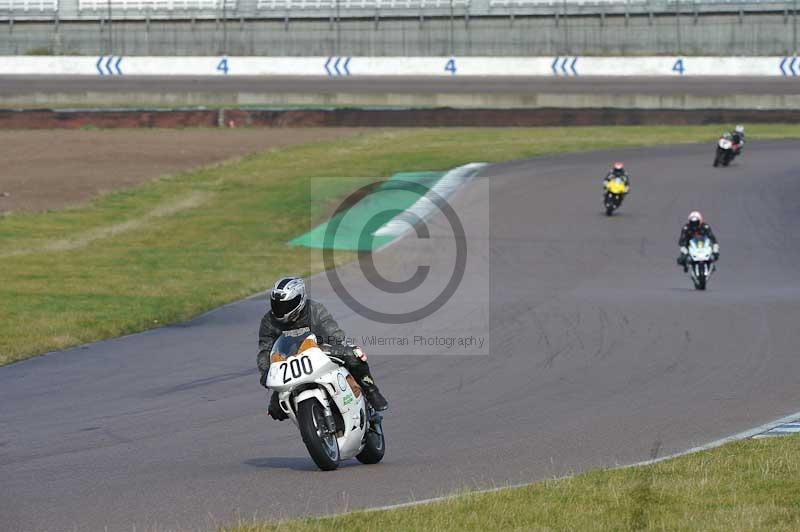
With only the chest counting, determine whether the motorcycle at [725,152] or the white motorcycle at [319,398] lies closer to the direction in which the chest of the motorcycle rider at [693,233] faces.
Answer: the white motorcycle

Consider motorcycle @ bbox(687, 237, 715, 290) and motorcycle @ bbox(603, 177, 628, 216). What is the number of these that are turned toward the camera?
2

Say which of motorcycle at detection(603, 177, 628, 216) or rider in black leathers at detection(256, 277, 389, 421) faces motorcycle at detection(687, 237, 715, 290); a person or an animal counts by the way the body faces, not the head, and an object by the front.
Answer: motorcycle at detection(603, 177, 628, 216)

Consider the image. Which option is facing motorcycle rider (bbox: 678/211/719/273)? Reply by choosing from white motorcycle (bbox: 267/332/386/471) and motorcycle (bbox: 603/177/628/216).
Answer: the motorcycle

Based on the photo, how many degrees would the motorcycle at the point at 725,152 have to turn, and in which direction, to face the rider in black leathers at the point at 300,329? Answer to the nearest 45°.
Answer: approximately 45° to its left

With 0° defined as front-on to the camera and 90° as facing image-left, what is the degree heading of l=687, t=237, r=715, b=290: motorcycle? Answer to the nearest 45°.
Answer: approximately 0°

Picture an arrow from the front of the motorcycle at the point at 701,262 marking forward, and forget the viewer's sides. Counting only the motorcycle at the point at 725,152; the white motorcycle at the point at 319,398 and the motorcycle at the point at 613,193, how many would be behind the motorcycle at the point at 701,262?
2

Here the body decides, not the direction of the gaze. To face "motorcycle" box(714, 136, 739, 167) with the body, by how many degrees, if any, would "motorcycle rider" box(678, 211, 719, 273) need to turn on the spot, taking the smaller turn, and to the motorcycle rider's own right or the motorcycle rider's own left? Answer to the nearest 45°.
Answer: approximately 180°

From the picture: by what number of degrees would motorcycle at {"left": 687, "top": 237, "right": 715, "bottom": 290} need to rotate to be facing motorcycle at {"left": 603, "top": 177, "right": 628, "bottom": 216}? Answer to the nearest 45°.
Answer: approximately 180°
